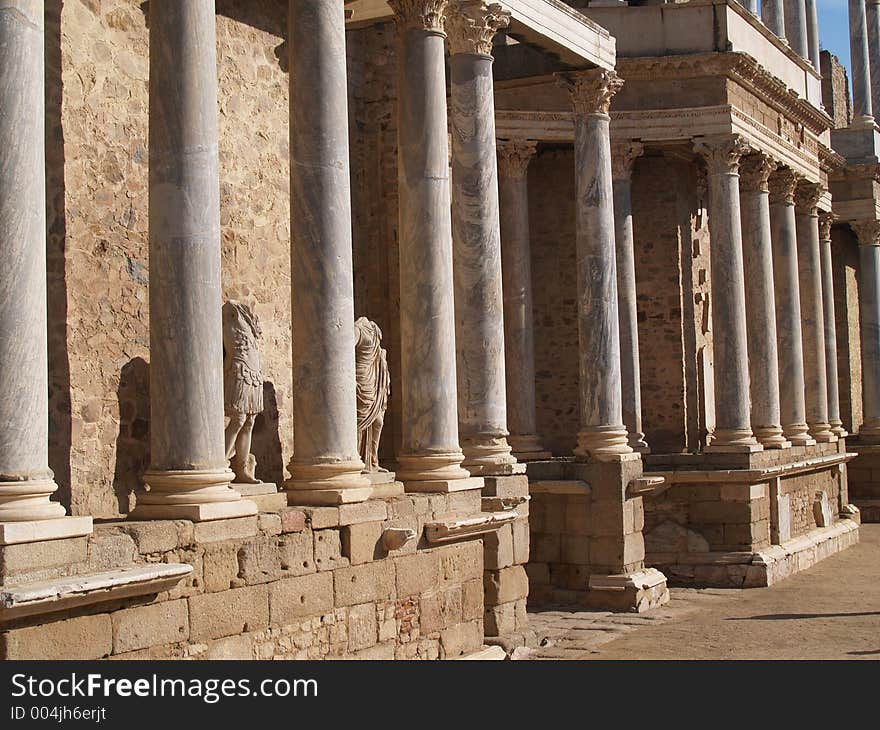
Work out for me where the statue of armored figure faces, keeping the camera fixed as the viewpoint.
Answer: facing the viewer and to the right of the viewer

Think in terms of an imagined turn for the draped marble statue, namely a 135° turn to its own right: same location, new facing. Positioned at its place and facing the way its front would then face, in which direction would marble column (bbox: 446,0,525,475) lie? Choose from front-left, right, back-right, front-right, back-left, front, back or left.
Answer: back-right

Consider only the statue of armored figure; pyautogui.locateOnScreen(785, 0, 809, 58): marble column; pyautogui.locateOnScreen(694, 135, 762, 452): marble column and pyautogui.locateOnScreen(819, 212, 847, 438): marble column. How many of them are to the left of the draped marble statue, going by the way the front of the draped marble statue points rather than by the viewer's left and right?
3

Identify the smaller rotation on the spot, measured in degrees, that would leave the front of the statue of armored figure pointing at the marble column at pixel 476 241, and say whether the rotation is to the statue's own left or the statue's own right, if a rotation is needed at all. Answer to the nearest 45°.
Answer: approximately 90° to the statue's own left

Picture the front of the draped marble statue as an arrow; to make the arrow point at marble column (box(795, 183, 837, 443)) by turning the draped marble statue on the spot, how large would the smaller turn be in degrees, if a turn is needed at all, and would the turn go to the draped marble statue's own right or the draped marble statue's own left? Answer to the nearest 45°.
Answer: approximately 90° to the draped marble statue's own left

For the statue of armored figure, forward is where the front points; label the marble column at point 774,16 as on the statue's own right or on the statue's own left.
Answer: on the statue's own left

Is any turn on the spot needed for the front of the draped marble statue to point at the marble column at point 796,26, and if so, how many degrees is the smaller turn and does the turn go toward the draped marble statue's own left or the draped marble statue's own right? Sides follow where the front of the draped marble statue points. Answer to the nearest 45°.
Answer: approximately 90° to the draped marble statue's own left

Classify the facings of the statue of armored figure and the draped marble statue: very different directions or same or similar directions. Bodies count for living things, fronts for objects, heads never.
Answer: same or similar directions

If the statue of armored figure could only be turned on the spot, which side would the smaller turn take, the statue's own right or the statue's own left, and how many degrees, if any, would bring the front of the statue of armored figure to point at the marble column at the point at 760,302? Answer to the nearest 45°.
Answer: approximately 90° to the statue's own left

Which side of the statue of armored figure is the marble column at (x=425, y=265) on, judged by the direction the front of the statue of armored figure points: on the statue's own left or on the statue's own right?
on the statue's own left

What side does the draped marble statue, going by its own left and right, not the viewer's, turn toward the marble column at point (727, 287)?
left

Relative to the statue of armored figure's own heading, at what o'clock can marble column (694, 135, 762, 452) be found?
The marble column is roughly at 9 o'clock from the statue of armored figure.

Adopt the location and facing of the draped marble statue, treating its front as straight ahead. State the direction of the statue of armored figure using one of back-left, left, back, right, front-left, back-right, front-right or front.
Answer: right

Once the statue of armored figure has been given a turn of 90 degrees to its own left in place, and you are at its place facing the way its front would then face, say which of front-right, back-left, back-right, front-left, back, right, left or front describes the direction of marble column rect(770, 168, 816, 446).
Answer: front

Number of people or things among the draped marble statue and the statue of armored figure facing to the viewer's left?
0

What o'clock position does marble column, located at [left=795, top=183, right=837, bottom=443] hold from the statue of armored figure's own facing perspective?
The marble column is roughly at 9 o'clock from the statue of armored figure.

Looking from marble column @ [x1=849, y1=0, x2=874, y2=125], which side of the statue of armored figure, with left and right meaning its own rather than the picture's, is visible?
left
